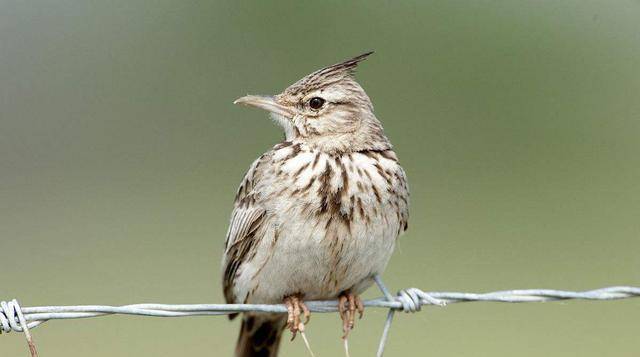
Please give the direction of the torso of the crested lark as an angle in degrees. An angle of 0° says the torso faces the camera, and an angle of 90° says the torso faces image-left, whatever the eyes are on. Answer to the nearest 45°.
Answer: approximately 315°
